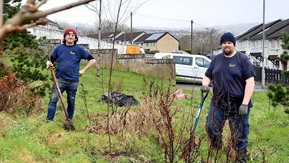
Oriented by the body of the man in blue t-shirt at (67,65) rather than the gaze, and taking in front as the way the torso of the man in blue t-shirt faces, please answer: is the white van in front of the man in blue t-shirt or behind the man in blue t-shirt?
behind

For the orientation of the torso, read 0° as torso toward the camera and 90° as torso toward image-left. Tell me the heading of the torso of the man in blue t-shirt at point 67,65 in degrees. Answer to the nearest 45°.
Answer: approximately 0°

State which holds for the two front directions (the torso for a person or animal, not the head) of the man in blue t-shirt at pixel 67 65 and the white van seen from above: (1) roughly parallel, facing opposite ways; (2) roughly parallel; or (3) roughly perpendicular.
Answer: roughly perpendicular
